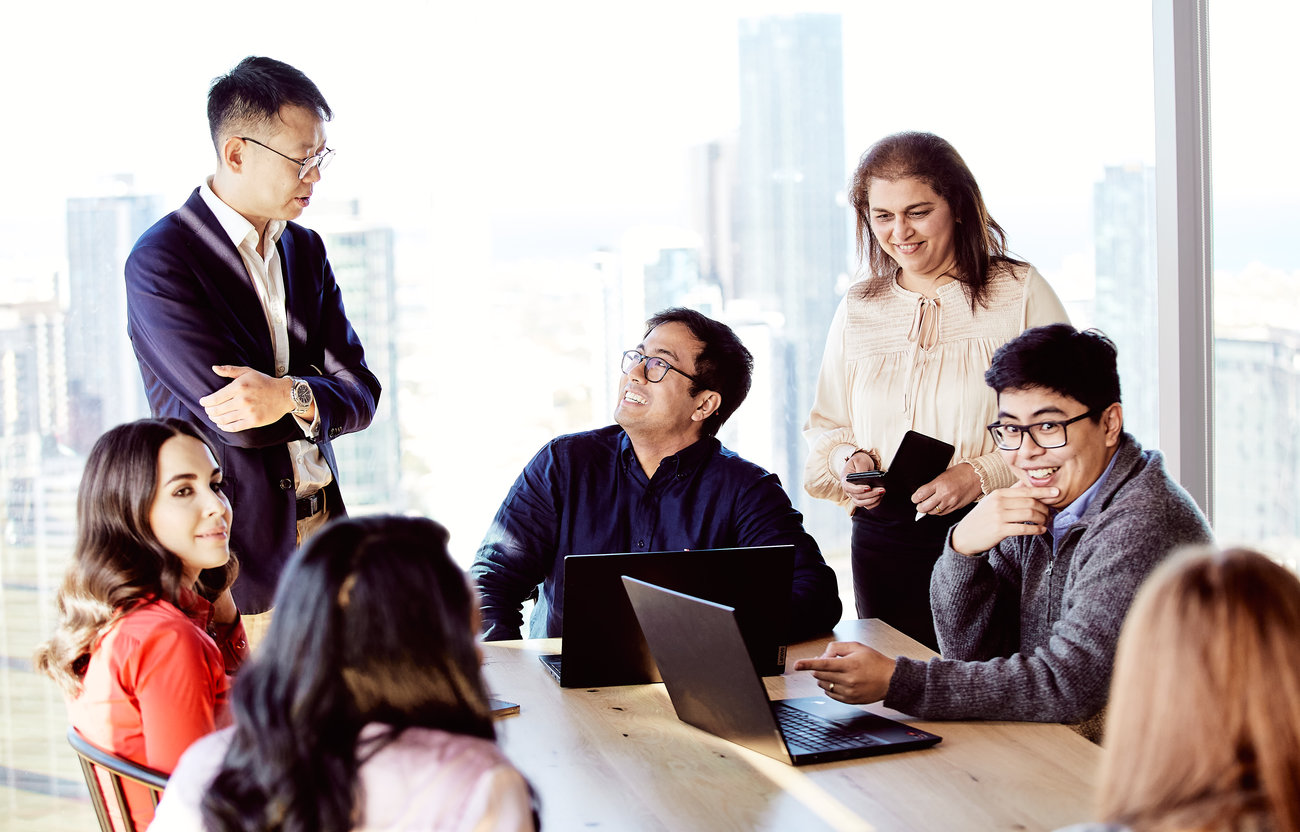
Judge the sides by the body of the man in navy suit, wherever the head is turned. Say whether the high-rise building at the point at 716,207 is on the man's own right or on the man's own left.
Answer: on the man's own left

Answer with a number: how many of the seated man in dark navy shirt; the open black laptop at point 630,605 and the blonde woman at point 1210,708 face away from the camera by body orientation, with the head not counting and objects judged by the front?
2

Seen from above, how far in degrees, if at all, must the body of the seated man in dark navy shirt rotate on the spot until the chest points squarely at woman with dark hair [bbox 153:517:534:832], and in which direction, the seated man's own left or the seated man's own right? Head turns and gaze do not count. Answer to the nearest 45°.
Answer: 0° — they already face them

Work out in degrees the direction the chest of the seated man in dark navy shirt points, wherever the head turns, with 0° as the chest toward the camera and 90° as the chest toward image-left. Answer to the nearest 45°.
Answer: approximately 0°

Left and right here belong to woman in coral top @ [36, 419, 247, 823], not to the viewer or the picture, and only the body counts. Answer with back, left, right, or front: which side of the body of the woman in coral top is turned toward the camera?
right

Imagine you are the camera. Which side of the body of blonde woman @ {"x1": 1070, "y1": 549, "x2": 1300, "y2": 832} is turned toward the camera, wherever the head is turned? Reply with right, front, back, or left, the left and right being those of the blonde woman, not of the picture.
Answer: back

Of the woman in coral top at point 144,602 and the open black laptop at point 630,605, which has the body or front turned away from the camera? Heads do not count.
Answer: the open black laptop

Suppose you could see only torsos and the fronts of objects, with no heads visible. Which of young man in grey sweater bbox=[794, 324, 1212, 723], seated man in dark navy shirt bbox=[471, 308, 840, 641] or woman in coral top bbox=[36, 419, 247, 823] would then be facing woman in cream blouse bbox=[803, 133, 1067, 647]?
the woman in coral top

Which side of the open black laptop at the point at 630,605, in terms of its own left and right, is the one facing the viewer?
back

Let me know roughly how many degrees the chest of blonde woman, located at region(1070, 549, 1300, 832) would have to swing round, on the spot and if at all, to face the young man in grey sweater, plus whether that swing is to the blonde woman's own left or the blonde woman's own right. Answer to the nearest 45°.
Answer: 0° — they already face them

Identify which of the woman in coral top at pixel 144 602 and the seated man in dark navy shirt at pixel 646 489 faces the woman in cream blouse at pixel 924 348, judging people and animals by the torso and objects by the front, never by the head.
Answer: the woman in coral top

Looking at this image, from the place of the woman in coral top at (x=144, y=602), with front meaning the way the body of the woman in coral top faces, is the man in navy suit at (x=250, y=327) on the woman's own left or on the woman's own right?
on the woman's own left

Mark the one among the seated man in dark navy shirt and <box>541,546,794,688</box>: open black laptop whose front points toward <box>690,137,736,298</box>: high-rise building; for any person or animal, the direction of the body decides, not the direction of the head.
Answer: the open black laptop

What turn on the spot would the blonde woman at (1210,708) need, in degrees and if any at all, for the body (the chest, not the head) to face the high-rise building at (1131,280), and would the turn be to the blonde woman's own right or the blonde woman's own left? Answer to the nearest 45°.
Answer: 0° — they already face it

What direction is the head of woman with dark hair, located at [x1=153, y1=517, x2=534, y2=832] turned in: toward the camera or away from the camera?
away from the camera
